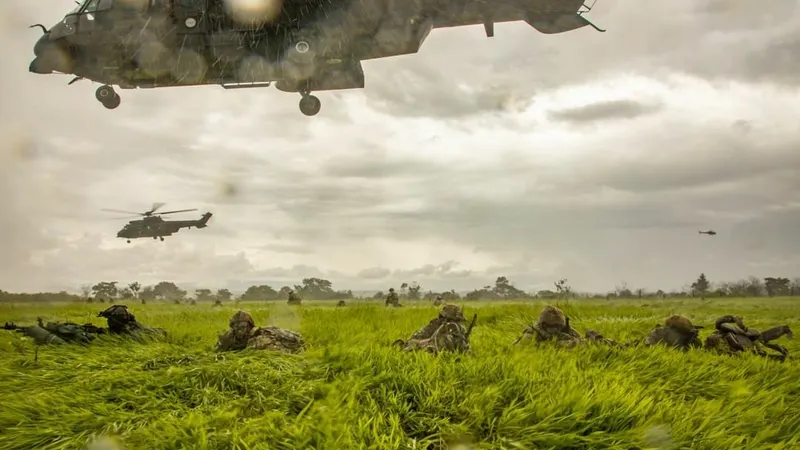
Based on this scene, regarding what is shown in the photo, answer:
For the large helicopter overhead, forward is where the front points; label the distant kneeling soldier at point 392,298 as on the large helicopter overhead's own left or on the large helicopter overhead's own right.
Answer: on the large helicopter overhead's own right

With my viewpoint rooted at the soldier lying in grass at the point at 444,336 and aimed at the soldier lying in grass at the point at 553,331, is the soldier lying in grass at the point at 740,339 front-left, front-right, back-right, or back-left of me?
front-right

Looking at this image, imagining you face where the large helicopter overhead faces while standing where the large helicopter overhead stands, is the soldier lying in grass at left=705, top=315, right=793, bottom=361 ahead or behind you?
behind

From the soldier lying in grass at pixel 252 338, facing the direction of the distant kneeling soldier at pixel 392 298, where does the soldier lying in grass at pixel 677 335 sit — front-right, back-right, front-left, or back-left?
front-right

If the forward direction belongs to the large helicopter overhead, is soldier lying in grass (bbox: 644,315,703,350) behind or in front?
behind

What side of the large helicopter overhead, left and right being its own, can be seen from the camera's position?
left
